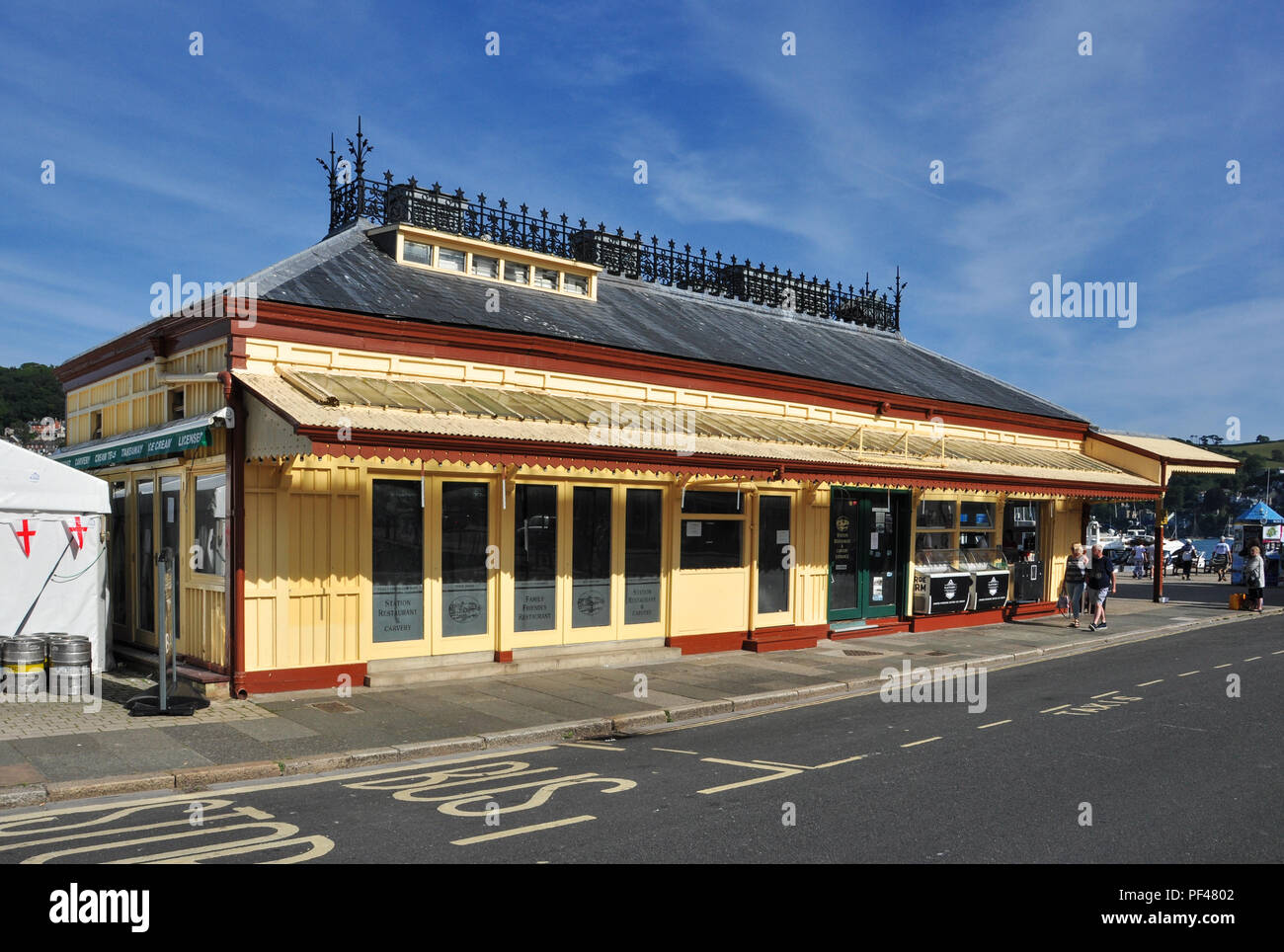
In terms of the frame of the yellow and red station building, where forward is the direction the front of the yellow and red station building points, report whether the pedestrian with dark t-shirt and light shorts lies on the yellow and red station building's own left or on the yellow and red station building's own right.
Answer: on the yellow and red station building's own left

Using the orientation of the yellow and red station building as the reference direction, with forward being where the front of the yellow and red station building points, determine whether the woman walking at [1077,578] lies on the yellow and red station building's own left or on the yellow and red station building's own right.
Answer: on the yellow and red station building's own left

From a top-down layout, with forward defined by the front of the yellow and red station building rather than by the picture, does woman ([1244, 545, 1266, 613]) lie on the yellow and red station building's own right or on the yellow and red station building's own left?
on the yellow and red station building's own left
